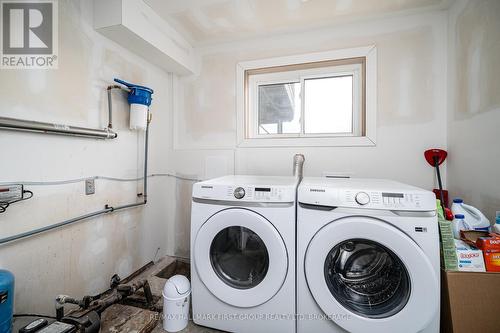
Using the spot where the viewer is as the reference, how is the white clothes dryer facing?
facing the viewer

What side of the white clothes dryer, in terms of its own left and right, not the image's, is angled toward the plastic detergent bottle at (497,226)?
left

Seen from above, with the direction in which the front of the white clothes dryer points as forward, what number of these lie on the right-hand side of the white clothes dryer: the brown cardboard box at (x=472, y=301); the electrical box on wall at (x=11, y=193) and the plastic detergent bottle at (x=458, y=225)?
1

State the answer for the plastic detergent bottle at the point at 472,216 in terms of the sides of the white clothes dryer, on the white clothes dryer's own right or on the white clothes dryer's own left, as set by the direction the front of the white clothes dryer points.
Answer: on the white clothes dryer's own left

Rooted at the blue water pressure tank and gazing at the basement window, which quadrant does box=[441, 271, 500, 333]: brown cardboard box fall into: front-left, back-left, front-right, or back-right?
front-right

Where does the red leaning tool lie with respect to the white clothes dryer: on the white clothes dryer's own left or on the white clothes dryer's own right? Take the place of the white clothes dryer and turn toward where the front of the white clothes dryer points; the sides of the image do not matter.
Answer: on the white clothes dryer's own left

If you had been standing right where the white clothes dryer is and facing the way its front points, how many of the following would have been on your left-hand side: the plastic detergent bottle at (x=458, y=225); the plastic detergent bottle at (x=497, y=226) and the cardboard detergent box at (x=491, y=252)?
3

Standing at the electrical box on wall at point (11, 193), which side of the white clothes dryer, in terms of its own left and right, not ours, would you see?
right

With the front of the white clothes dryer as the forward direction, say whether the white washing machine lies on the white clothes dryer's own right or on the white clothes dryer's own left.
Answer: on the white clothes dryer's own left

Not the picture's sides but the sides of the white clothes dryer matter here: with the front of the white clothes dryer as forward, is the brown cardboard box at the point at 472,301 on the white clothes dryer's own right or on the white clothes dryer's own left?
on the white clothes dryer's own left

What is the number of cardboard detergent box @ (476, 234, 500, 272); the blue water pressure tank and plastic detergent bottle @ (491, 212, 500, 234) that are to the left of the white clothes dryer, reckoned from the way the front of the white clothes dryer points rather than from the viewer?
2

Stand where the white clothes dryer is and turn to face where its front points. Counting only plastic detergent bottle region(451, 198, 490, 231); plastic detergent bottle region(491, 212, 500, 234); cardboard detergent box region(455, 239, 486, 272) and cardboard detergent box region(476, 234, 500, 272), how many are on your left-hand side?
4

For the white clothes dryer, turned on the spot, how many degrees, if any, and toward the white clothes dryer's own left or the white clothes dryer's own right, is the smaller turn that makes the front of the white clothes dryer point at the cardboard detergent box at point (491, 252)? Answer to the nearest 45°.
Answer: approximately 90° to the white clothes dryer's own left
